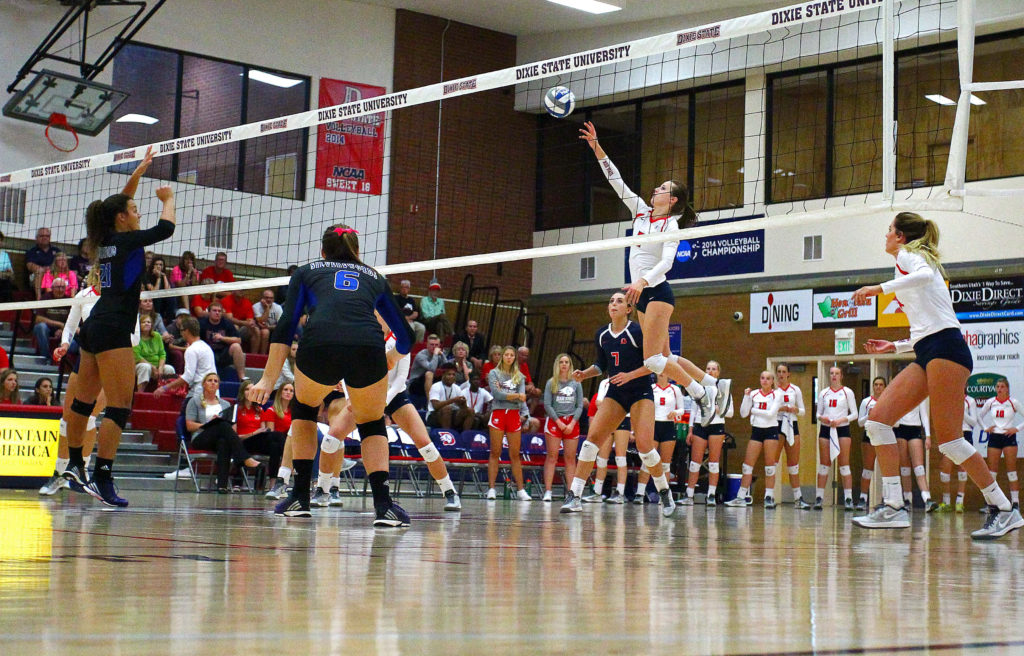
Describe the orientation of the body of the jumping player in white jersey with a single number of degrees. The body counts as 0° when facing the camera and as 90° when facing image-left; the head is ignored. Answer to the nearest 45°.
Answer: approximately 45°

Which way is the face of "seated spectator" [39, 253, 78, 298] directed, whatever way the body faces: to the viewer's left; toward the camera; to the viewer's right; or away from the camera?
toward the camera

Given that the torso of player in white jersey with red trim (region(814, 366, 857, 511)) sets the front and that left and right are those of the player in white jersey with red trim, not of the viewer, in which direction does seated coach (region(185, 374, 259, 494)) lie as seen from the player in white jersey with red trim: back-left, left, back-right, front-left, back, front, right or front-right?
front-right

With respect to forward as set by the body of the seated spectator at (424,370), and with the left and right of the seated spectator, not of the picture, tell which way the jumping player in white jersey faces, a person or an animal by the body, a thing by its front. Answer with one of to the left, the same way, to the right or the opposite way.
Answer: to the right

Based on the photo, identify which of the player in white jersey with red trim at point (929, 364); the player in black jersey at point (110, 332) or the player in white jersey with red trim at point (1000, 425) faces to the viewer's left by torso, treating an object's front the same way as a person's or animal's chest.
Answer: the player in white jersey with red trim at point (929, 364)

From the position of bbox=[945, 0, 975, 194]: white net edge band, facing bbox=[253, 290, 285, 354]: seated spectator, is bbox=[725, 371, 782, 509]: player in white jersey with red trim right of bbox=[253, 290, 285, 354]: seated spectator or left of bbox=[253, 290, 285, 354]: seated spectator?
right

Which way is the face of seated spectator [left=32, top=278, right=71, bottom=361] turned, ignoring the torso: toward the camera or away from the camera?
toward the camera

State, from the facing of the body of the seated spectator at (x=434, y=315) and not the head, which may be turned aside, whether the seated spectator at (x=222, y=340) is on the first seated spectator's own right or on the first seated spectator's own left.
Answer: on the first seated spectator's own right

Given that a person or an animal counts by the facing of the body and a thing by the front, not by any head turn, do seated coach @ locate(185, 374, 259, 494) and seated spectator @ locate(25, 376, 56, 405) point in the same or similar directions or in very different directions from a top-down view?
same or similar directions

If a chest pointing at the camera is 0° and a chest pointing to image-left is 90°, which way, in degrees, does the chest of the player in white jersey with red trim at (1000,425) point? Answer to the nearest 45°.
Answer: approximately 0°

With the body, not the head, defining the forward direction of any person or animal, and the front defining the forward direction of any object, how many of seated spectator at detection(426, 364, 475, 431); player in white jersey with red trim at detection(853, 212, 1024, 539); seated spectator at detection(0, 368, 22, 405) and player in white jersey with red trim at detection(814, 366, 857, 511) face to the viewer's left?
1

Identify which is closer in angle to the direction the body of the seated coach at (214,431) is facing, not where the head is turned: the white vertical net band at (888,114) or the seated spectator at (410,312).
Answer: the white vertical net band

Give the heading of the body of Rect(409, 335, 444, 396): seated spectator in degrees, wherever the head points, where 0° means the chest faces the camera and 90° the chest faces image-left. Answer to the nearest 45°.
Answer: approximately 315°

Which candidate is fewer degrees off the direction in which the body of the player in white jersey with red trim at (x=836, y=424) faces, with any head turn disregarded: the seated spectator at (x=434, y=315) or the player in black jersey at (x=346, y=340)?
the player in black jersey

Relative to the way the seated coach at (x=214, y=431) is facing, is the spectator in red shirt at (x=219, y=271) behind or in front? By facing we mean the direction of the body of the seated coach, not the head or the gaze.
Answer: behind

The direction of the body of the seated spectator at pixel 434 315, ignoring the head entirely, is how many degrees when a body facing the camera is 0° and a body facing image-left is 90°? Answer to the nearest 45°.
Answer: approximately 315°

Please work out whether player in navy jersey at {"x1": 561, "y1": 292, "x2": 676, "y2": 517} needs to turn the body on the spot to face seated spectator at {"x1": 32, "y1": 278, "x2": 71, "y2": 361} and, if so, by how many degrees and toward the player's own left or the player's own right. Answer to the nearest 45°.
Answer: approximately 90° to the player's own right

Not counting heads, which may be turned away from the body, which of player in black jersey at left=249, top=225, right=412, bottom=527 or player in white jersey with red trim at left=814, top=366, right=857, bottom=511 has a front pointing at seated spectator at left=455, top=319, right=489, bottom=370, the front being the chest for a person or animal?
the player in black jersey

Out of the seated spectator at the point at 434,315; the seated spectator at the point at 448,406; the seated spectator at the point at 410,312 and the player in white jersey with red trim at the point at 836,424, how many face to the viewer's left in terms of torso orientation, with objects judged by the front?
0

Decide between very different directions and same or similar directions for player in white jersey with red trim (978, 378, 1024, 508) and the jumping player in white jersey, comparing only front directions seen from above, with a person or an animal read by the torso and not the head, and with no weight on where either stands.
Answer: same or similar directions

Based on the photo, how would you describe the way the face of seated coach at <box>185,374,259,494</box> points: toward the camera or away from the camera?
toward the camera

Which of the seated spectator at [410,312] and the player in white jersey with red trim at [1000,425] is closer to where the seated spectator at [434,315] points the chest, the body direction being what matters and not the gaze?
the player in white jersey with red trim

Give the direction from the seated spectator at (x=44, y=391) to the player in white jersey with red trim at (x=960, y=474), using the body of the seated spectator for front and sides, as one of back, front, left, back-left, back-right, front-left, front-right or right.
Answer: front-left
